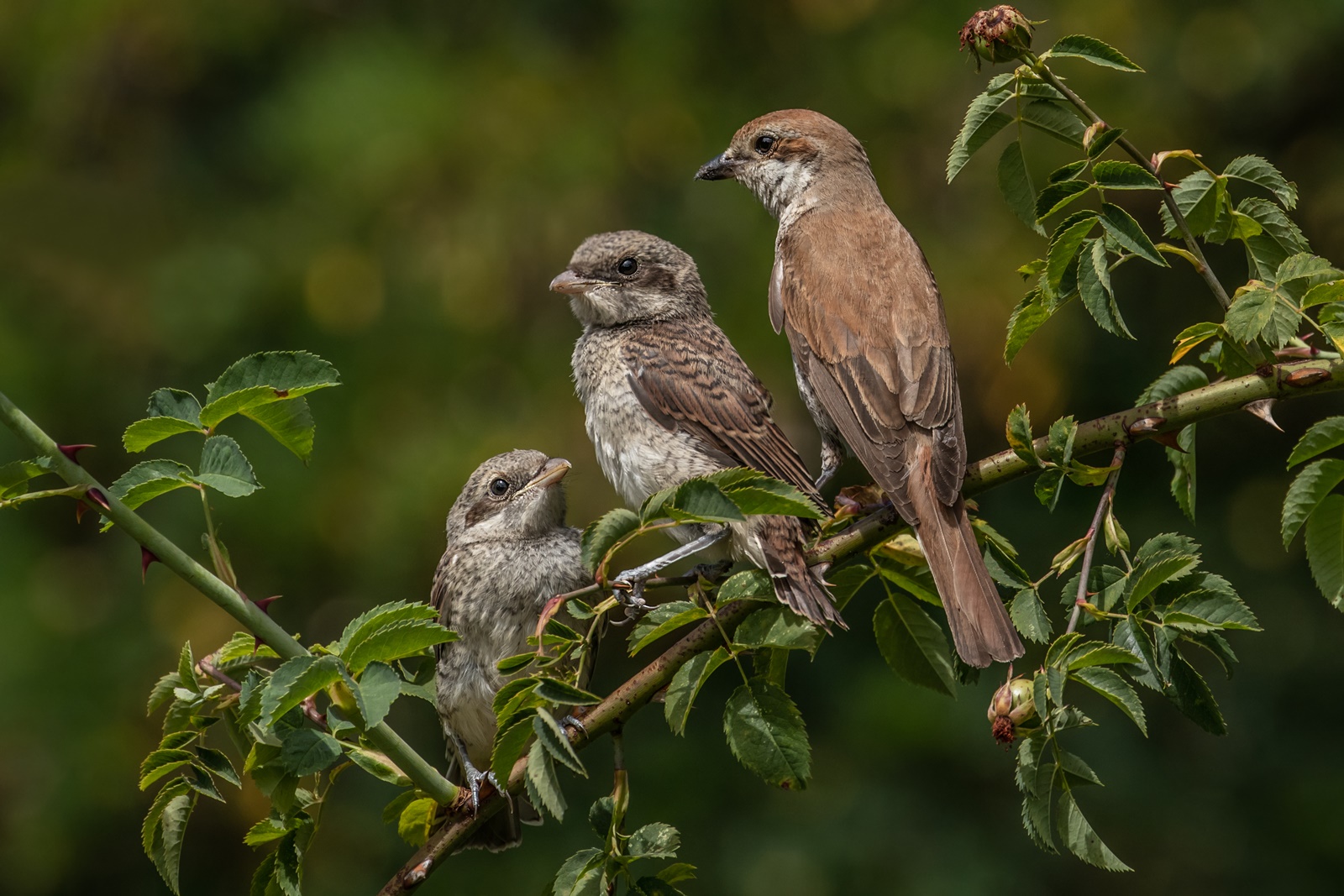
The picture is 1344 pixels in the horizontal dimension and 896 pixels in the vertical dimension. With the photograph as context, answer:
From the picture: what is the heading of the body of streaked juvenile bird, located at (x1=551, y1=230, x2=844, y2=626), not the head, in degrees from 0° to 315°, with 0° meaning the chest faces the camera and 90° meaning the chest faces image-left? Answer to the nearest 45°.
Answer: approximately 90°

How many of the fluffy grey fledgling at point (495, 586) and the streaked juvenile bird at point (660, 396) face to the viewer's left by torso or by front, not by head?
1

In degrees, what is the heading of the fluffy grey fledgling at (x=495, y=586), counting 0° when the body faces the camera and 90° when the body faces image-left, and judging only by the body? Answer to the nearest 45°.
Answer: approximately 315°

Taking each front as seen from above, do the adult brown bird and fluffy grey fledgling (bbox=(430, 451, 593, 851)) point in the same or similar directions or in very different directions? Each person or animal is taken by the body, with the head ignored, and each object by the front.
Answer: very different directions

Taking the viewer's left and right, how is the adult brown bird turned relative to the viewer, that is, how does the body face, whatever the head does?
facing away from the viewer and to the left of the viewer
